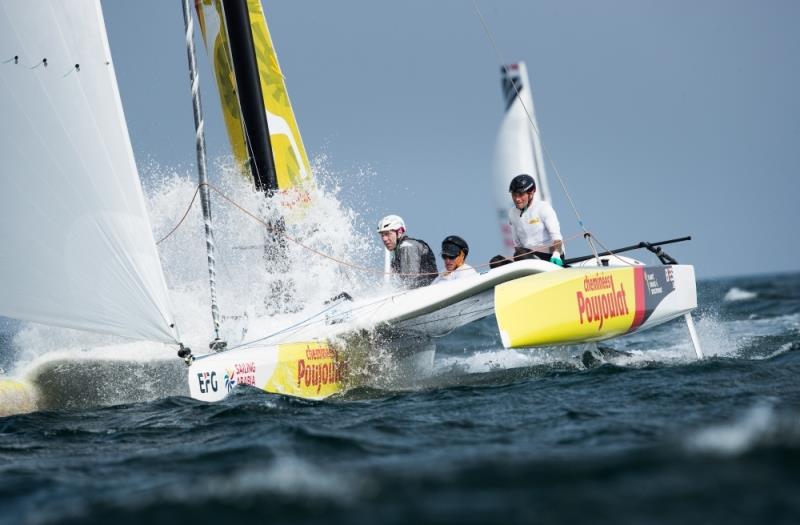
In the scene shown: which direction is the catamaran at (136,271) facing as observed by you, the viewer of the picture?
facing the viewer and to the left of the viewer

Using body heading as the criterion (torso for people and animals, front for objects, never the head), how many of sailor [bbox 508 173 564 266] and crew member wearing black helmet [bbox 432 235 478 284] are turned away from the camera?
0

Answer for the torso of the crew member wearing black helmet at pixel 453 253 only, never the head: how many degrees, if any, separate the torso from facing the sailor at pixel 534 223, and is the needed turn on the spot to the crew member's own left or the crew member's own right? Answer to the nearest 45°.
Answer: approximately 135° to the crew member's own left

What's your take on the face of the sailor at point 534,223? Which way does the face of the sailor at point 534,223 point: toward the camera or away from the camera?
toward the camera

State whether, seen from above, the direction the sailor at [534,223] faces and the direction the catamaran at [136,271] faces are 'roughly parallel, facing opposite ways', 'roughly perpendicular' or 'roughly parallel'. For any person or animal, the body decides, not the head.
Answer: roughly parallel

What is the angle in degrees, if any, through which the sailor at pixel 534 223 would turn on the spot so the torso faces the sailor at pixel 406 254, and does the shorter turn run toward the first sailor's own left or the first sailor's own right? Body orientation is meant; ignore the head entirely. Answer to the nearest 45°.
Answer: approximately 45° to the first sailor's own right
